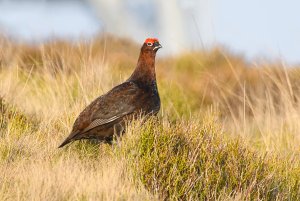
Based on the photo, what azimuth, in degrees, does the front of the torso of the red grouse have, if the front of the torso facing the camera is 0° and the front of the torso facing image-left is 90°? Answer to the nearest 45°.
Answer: approximately 270°
